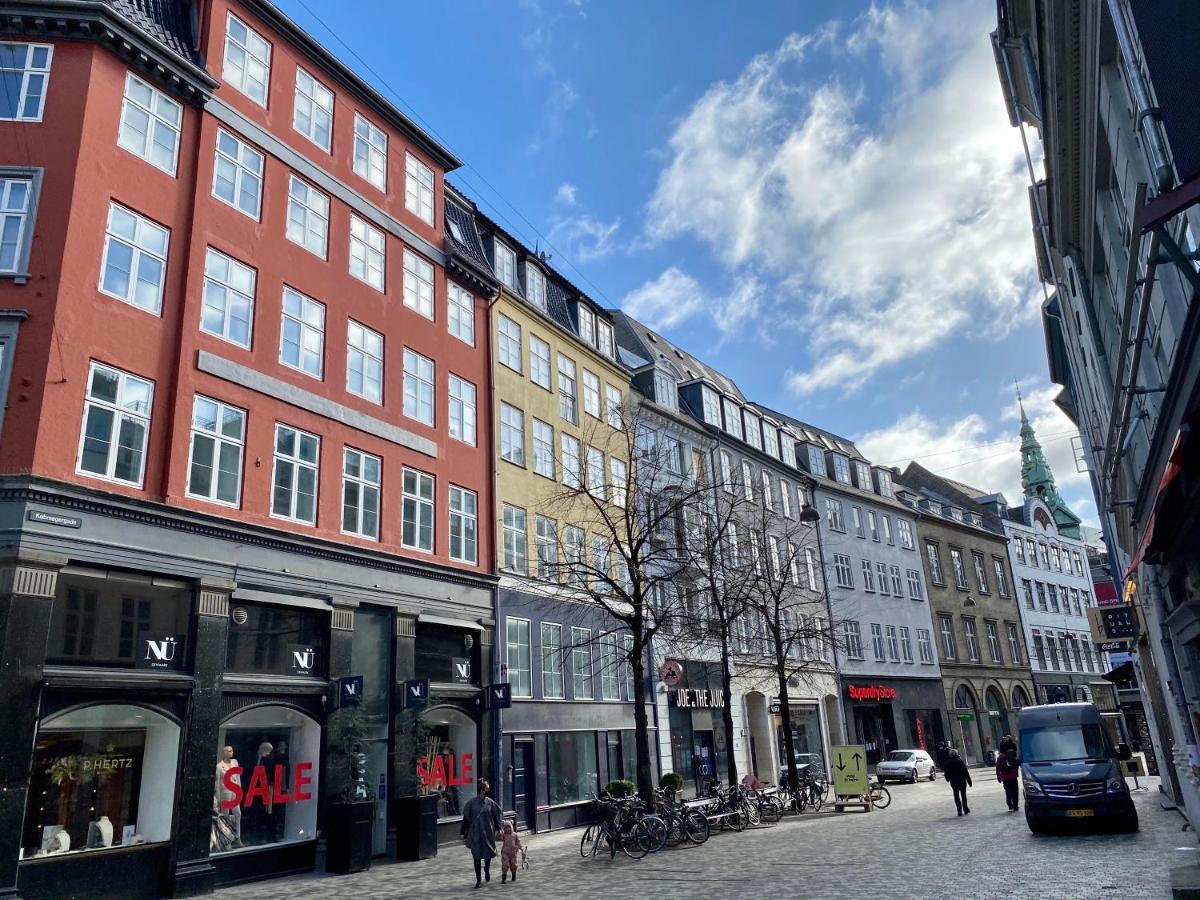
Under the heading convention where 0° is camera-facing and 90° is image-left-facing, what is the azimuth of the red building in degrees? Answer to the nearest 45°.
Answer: approximately 315°

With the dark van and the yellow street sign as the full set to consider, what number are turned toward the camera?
2

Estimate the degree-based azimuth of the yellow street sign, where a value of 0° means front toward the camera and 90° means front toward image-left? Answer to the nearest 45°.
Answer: approximately 0°

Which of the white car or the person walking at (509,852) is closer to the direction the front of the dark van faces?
the person walking

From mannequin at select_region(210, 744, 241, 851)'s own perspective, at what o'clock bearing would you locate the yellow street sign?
The yellow street sign is roughly at 10 o'clock from the mannequin.

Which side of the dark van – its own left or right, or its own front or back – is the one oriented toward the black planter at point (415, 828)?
right

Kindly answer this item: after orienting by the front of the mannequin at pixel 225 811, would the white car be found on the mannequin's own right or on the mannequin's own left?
on the mannequin's own left

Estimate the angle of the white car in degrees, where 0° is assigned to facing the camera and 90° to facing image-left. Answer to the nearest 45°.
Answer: approximately 45°

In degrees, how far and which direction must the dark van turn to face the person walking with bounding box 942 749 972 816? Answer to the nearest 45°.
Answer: approximately 135° to its right

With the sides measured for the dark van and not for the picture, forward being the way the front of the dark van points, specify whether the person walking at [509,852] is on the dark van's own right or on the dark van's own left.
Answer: on the dark van's own right
